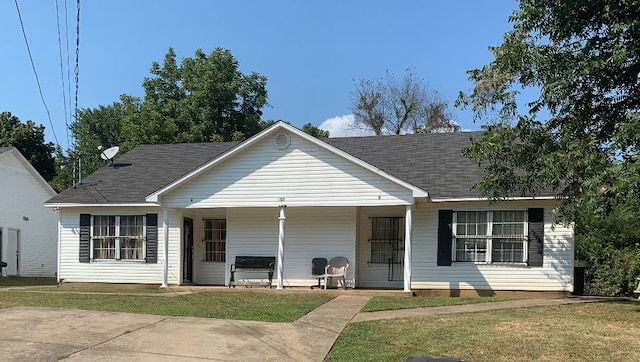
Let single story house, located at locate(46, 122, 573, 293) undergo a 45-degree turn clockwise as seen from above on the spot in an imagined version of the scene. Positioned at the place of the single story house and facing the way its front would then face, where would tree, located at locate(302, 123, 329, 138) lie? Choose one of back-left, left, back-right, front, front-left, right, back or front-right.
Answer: back-right

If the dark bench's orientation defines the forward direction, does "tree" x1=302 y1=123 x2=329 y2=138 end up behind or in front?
behind

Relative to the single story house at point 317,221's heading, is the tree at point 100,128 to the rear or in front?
to the rear

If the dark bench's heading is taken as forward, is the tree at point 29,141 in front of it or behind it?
behind

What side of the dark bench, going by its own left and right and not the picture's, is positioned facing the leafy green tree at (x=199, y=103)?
back

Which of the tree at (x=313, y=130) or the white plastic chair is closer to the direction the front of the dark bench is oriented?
the white plastic chair

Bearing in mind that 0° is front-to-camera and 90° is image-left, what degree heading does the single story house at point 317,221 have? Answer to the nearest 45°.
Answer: approximately 0°

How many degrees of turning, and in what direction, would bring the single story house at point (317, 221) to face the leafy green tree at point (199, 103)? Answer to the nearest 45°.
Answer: approximately 180°

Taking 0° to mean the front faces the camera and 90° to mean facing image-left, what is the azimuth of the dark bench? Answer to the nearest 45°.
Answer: approximately 0°

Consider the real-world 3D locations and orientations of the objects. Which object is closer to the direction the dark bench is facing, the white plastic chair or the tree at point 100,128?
the white plastic chair
